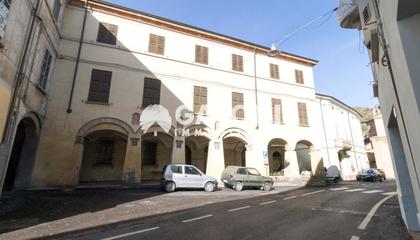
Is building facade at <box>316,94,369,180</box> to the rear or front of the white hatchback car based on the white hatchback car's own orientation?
to the front

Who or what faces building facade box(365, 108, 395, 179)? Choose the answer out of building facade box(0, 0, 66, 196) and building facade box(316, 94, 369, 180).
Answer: building facade box(0, 0, 66, 196)

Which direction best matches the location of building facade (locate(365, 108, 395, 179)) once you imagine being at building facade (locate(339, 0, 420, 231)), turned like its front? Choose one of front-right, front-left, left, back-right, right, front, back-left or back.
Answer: right

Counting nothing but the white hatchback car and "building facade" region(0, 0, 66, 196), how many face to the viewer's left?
0

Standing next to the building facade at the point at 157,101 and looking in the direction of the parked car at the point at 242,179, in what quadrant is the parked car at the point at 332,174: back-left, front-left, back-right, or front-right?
front-left

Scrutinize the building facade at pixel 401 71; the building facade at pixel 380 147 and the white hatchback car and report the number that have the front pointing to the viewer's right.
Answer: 1

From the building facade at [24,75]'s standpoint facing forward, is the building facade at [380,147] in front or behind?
in front

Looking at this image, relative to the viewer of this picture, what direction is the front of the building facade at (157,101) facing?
facing the viewer and to the right of the viewer

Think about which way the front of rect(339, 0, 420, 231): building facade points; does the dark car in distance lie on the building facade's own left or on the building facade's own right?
on the building facade's own right

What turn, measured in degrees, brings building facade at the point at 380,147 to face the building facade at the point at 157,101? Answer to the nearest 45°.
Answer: approximately 45° to its left

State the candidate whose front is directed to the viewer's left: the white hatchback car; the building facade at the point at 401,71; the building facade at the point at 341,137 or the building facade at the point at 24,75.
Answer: the building facade at the point at 401,71

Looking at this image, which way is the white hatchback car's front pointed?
to the viewer's right

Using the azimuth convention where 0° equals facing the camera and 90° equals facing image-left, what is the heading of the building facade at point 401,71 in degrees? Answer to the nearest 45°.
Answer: approximately 90°

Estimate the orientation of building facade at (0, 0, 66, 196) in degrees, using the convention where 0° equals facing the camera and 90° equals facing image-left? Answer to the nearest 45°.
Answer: approximately 270°
